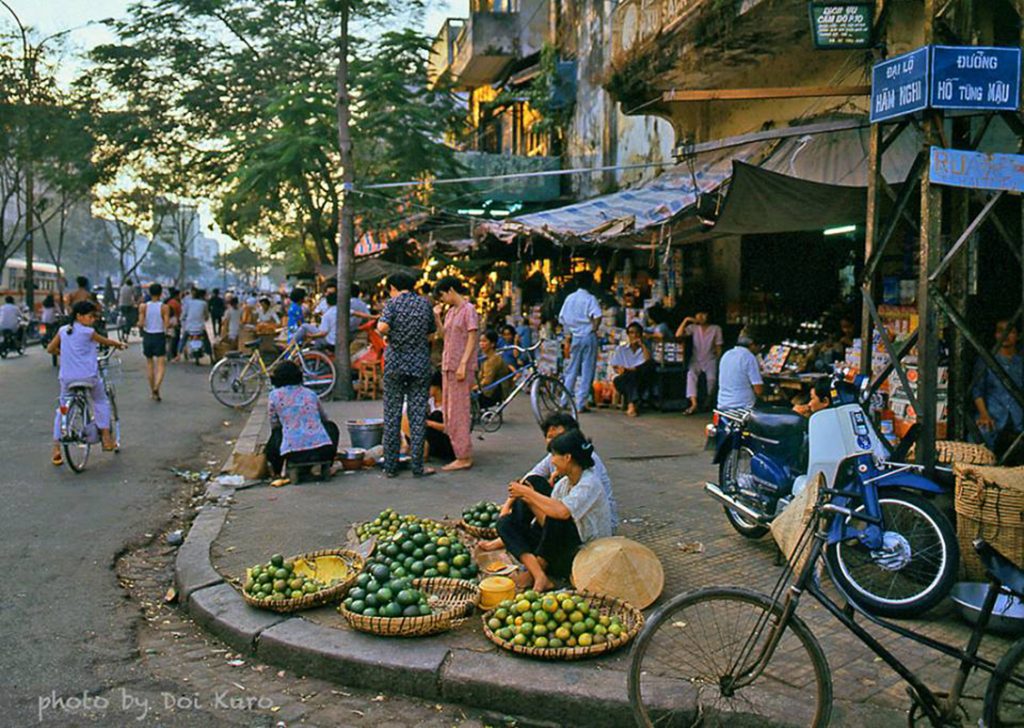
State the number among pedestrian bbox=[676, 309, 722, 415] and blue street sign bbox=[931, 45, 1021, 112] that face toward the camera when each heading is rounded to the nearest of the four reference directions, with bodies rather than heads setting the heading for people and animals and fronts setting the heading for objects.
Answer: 2

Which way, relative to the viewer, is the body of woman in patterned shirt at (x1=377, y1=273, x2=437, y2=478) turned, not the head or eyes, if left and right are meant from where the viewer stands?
facing away from the viewer

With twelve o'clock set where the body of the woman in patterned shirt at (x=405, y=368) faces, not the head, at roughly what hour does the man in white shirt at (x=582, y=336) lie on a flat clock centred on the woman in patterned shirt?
The man in white shirt is roughly at 1 o'clock from the woman in patterned shirt.

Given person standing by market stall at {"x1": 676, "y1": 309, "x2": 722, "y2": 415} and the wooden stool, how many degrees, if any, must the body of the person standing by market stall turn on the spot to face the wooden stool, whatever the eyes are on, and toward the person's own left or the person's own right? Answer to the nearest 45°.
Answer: approximately 90° to the person's own right

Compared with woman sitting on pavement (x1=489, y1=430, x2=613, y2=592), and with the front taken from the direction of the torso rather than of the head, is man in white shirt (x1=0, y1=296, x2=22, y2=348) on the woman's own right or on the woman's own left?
on the woman's own right

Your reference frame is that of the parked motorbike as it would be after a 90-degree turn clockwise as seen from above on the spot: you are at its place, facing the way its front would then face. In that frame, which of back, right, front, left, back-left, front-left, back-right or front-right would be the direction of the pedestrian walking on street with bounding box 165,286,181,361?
right

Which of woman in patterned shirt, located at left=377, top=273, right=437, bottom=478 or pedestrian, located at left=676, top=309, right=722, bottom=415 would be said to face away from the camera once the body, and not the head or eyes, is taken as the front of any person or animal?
the woman in patterned shirt

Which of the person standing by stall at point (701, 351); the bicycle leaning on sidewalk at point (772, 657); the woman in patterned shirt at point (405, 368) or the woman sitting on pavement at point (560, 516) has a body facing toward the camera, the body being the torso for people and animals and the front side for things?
the person standing by stall

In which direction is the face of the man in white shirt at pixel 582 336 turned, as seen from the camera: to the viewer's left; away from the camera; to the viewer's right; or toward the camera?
away from the camera

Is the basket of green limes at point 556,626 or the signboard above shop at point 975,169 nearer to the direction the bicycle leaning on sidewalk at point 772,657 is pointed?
the basket of green limes

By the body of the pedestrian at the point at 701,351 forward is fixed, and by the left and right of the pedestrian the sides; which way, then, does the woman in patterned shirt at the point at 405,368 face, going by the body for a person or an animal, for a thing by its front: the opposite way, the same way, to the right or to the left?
the opposite way

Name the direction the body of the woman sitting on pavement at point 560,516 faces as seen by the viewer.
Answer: to the viewer's left

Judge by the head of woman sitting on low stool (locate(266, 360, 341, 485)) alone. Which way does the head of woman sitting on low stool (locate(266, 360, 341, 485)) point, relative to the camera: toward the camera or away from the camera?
away from the camera

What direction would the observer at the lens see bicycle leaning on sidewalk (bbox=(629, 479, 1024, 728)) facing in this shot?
facing to the left of the viewer

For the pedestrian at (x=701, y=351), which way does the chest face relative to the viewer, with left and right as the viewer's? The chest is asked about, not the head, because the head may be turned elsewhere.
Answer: facing the viewer

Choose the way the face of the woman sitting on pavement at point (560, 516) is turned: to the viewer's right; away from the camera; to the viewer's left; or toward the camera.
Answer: to the viewer's left

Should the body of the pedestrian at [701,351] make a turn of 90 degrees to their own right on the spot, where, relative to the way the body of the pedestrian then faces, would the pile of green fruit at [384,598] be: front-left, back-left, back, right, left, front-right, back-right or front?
left

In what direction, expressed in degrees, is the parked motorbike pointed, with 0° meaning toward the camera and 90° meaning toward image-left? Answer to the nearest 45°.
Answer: approximately 315°
